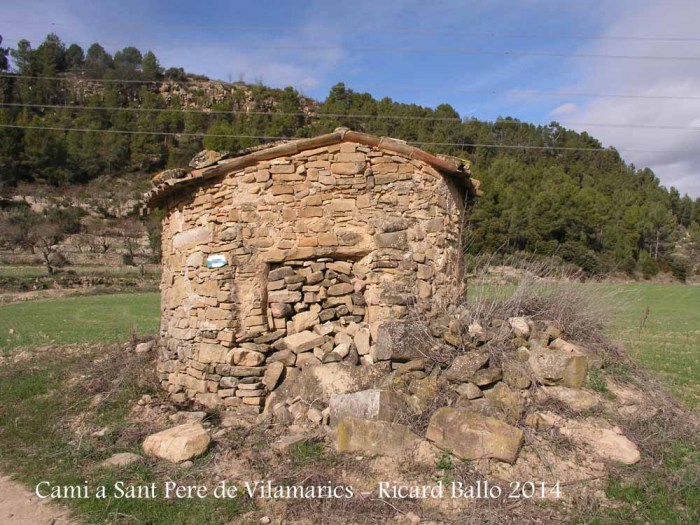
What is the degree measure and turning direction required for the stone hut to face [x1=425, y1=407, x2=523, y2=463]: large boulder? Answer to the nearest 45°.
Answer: approximately 45° to its left

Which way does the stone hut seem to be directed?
toward the camera

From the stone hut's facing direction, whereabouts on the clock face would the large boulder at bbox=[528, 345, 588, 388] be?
The large boulder is roughly at 10 o'clock from the stone hut.

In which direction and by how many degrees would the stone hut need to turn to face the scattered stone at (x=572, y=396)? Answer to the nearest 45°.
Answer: approximately 45° to its left

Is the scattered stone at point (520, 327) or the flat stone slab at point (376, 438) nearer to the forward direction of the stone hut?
the flat stone slab

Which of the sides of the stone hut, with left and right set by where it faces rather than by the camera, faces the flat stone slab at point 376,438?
front

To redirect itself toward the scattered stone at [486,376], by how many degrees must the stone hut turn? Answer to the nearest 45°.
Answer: approximately 45° to its left
